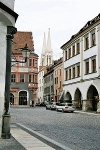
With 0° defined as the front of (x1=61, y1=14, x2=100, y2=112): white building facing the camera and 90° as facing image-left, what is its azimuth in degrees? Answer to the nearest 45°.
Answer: approximately 45°

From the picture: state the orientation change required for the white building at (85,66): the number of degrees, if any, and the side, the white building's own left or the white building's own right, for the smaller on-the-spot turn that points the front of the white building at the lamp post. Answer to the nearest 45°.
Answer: approximately 45° to the white building's own left

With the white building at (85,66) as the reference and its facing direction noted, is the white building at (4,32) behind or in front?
in front
